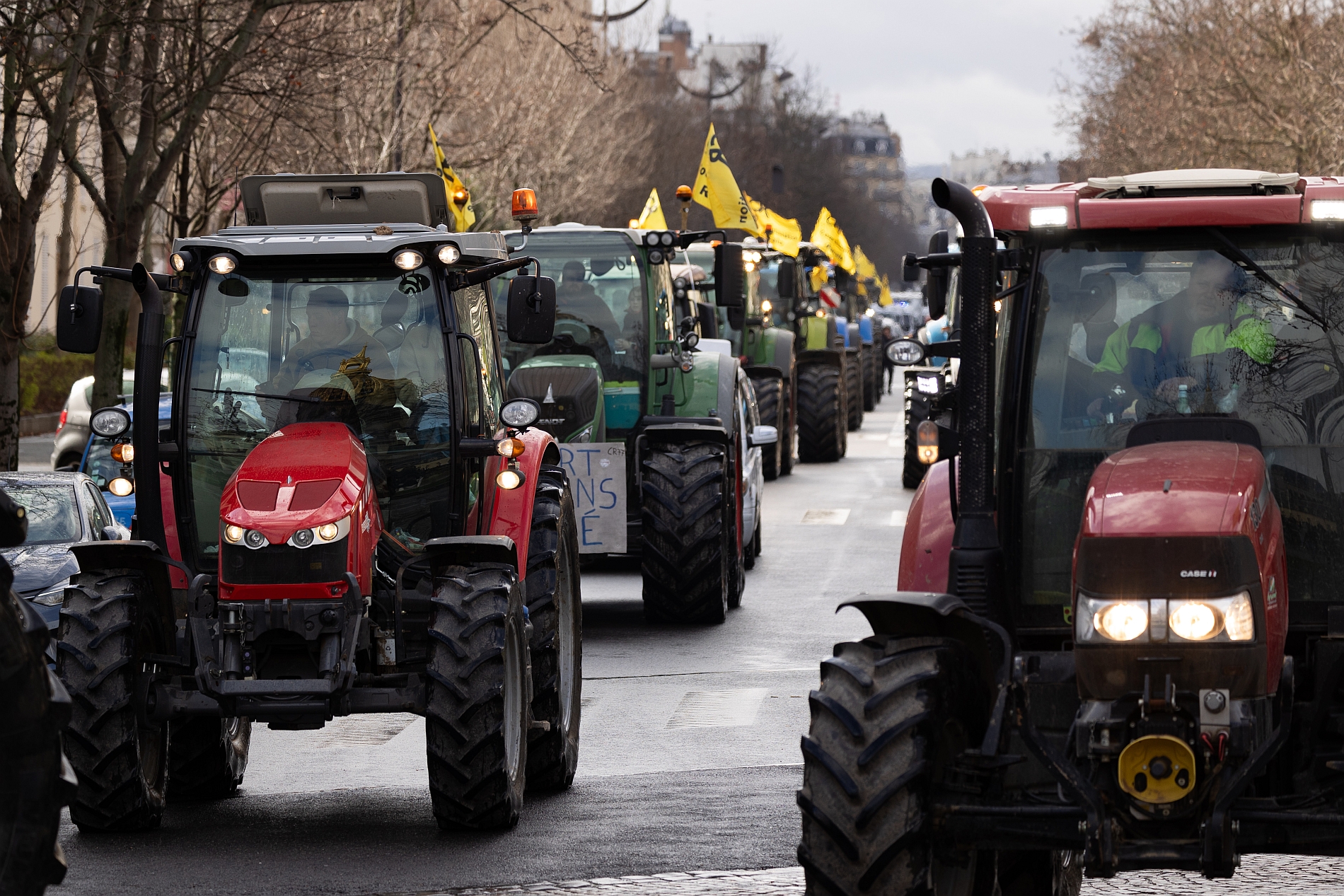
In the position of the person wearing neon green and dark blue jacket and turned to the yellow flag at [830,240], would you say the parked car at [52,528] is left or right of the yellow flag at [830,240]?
left

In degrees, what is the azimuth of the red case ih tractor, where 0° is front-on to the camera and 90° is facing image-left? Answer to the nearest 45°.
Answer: approximately 0°

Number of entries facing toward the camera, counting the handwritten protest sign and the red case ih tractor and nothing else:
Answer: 2

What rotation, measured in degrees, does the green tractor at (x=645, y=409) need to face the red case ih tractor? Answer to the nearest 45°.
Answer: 0° — it already faces it

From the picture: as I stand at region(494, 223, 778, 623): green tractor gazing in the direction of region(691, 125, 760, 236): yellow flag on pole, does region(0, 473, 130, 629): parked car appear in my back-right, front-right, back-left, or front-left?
back-left

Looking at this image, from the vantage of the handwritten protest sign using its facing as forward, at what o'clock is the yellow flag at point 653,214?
The yellow flag is roughly at 6 o'clock from the handwritten protest sign.

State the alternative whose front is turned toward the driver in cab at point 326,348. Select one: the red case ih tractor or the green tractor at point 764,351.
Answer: the green tractor

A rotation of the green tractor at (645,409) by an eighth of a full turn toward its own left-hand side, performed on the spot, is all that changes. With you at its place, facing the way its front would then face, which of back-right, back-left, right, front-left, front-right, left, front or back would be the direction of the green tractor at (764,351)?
back-left

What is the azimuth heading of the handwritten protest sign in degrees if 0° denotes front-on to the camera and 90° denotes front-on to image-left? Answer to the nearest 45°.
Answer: approximately 0°

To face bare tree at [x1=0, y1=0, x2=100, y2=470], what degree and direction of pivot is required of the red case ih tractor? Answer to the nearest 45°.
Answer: approximately 135° to its right
